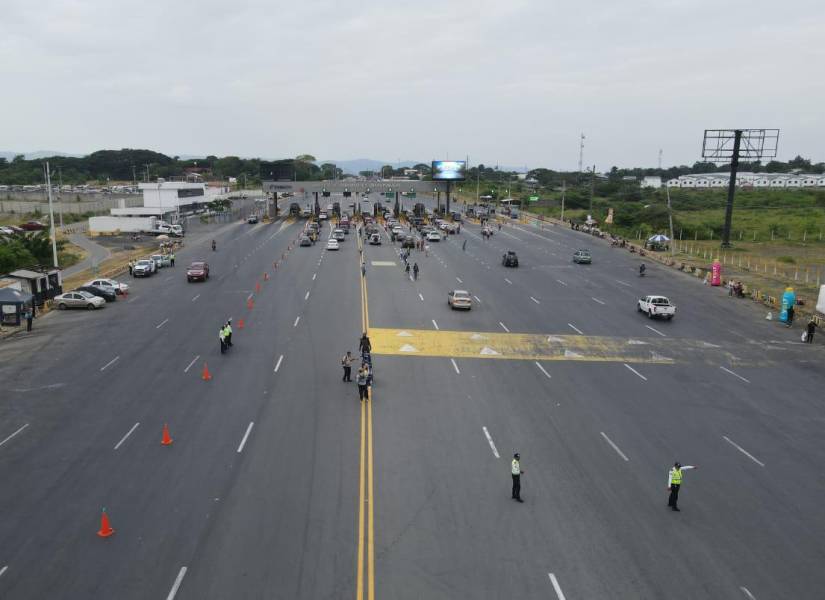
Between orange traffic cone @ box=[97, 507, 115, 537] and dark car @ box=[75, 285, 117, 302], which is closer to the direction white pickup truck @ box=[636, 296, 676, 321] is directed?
the dark car

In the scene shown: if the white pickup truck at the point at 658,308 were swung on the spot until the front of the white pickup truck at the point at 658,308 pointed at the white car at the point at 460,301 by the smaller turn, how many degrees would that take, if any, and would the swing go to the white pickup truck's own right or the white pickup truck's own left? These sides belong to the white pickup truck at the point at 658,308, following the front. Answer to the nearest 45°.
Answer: approximately 45° to the white pickup truck's own left

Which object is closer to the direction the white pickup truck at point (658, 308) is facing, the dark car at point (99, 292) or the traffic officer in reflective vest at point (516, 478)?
the dark car

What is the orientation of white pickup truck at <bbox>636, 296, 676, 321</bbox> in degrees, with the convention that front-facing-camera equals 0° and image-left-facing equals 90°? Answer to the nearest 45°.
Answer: approximately 135°

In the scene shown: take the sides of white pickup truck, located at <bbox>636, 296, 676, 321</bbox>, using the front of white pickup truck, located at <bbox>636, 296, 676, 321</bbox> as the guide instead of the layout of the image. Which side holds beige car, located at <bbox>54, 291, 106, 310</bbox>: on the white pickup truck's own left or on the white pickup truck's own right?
on the white pickup truck's own left

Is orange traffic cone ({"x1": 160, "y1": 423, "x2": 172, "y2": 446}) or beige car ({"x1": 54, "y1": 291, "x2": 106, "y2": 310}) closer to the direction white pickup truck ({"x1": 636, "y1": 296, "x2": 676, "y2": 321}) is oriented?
the beige car

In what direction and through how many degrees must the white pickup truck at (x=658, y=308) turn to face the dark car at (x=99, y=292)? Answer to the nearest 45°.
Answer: approximately 45° to its left

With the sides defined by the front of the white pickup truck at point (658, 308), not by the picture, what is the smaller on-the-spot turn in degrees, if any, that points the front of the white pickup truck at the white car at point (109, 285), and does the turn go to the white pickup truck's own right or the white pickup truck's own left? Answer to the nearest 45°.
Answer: approximately 45° to the white pickup truck's own left

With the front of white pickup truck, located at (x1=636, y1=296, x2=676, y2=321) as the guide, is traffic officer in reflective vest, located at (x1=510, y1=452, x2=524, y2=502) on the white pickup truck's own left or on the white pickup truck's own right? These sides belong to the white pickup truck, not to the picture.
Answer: on the white pickup truck's own left

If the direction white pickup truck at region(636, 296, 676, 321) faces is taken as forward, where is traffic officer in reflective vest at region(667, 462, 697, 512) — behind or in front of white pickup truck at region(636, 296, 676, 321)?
behind

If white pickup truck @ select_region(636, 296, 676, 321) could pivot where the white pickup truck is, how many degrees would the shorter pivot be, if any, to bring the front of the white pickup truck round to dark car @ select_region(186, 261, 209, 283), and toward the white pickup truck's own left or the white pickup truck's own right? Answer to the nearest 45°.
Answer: approximately 45° to the white pickup truck's own left
